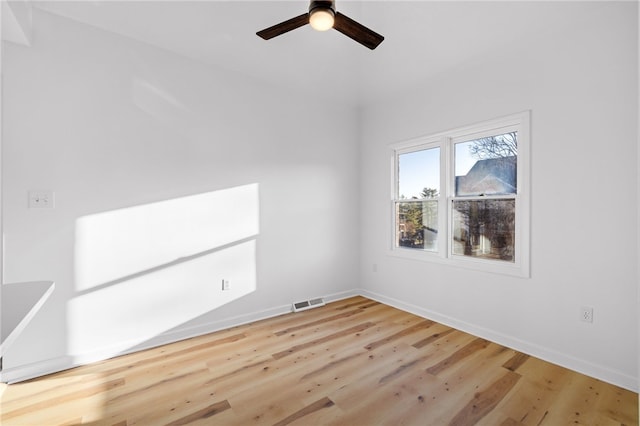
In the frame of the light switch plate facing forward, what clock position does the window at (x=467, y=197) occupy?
The window is roughly at 10 o'clock from the light switch plate.

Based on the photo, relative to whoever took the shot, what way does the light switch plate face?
facing the viewer

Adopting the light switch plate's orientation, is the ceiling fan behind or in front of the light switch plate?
in front

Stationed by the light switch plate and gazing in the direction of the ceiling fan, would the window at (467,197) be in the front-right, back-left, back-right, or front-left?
front-left

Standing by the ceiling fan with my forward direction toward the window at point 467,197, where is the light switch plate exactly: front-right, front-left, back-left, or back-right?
back-left
